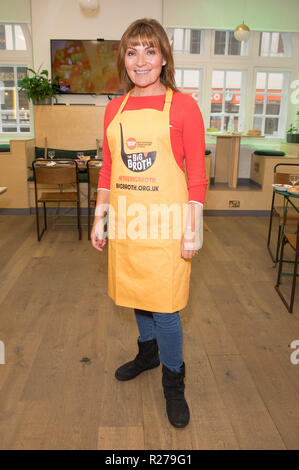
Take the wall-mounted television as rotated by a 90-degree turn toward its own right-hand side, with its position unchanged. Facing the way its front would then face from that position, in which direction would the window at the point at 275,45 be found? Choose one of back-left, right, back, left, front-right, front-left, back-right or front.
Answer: back

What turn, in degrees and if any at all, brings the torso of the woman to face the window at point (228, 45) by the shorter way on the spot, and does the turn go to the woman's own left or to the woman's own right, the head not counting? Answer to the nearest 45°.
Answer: approximately 135° to the woman's own right

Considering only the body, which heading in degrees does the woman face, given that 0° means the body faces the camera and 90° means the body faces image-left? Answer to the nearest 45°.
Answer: approximately 45°

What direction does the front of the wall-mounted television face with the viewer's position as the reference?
facing the viewer

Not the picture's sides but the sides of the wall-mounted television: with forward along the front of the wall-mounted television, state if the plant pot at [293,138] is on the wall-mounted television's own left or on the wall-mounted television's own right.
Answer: on the wall-mounted television's own left

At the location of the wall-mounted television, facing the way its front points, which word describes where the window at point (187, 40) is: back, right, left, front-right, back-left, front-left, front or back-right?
left

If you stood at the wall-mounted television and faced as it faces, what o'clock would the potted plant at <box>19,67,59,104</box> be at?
The potted plant is roughly at 2 o'clock from the wall-mounted television.

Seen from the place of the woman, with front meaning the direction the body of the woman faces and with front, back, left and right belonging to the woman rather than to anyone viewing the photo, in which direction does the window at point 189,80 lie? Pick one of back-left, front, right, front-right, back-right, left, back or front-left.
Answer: back-right

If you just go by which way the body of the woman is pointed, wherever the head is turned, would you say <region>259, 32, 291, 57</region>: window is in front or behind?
behind

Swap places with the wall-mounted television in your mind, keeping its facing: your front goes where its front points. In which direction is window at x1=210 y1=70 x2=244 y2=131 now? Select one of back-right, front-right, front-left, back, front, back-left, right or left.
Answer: left

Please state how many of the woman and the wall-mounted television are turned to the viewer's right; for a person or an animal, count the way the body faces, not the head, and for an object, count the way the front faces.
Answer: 0
